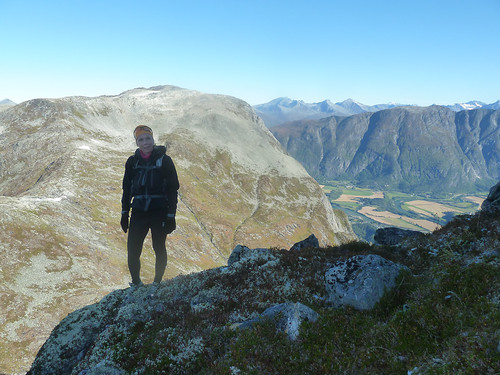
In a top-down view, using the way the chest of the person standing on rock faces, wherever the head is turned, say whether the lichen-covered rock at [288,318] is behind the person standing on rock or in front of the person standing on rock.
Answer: in front

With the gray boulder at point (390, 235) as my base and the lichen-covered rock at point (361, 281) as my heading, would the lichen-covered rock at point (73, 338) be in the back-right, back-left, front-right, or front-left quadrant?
front-right

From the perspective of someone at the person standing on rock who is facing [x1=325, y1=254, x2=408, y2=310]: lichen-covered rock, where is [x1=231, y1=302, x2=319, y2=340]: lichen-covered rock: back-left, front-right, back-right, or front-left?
front-right

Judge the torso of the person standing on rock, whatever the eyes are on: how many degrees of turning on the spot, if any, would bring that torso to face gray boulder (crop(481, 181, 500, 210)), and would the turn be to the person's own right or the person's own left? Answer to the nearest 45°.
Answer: approximately 90° to the person's own left

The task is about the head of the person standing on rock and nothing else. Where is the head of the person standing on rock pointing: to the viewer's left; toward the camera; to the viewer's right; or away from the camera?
toward the camera

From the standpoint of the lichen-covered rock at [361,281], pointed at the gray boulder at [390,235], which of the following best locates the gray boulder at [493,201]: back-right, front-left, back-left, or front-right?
front-right

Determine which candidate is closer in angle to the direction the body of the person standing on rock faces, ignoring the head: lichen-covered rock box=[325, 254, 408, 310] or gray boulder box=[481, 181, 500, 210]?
the lichen-covered rock

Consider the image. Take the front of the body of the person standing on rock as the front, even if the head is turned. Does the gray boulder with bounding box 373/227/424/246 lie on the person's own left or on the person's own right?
on the person's own left

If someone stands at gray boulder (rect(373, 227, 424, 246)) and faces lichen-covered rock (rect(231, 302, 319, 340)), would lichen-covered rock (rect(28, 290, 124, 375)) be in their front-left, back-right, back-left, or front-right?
front-right

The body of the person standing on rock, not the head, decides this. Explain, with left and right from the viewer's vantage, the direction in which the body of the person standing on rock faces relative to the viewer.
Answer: facing the viewer

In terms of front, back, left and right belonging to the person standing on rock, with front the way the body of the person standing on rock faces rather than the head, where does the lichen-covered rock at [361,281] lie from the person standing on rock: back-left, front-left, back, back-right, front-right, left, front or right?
front-left
